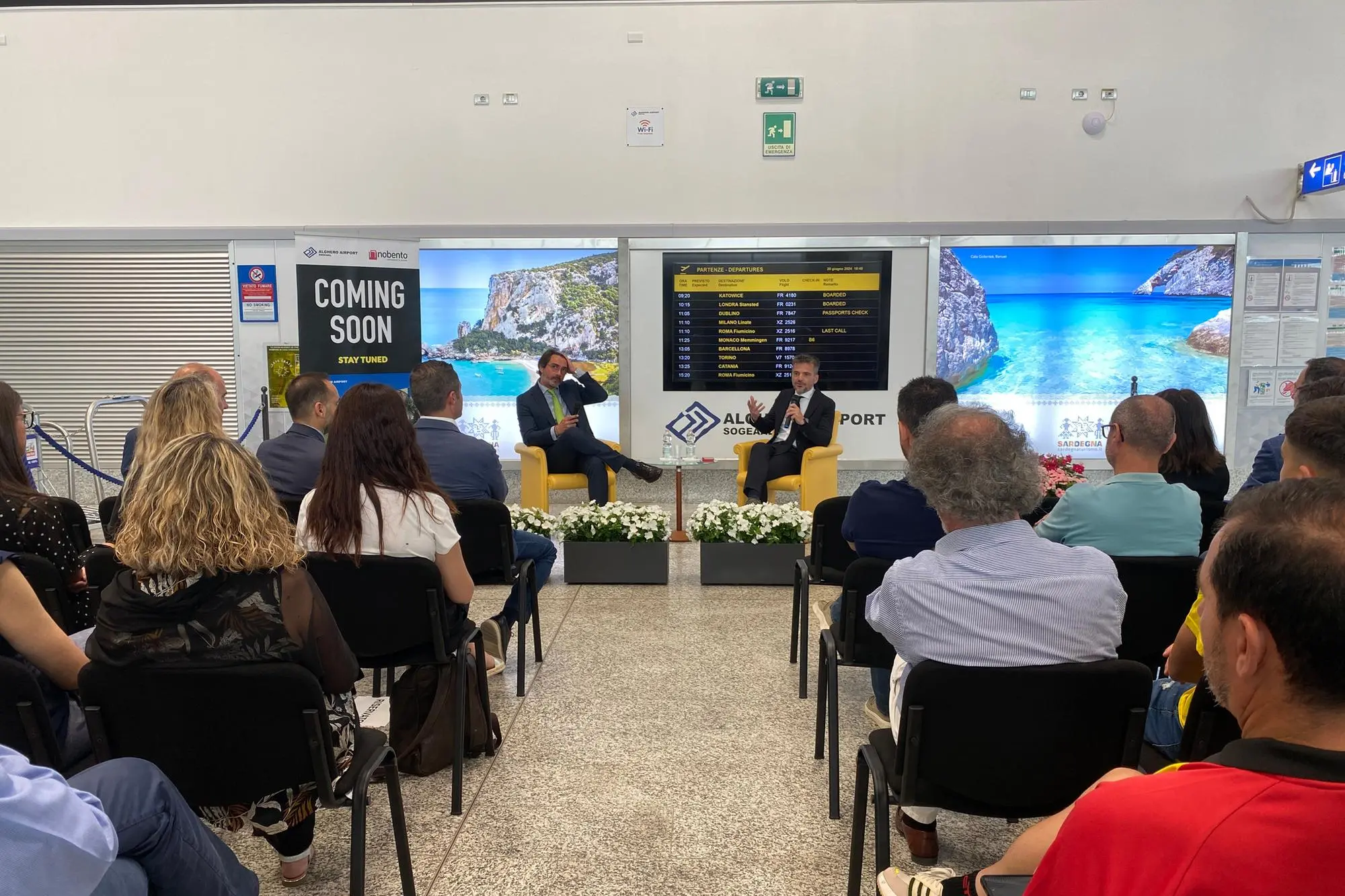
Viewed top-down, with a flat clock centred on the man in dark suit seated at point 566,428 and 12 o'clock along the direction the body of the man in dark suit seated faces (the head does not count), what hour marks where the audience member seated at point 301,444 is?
The audience member seated is roughly at 2 o'clock from the man in dark suit seated.

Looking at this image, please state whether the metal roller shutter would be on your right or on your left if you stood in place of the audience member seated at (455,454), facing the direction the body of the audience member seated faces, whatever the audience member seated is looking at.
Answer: on your left

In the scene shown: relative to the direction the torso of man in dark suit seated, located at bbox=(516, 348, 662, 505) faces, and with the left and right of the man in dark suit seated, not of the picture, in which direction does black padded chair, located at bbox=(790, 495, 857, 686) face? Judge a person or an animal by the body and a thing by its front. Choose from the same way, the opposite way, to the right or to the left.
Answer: the opposite way

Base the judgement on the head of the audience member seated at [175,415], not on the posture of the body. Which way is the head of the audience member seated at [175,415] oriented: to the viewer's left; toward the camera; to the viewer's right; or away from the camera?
away from the camera

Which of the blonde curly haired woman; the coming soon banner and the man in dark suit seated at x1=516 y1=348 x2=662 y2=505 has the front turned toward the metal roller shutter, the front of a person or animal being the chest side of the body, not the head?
the blonde curly haired woman

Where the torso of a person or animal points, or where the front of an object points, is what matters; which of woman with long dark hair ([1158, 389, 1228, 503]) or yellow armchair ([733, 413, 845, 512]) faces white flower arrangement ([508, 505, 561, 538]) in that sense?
the yellow armchair

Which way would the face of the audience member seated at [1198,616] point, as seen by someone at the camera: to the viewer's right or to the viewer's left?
to the viewer's left

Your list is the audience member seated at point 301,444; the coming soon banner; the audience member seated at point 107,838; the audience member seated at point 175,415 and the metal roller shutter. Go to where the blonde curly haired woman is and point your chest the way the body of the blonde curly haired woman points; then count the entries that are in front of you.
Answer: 4

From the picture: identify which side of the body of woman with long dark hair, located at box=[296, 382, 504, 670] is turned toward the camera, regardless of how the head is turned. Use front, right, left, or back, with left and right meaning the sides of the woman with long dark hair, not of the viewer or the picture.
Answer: back

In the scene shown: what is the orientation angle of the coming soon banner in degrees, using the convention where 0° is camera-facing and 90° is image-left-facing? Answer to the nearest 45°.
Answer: approximately 0°

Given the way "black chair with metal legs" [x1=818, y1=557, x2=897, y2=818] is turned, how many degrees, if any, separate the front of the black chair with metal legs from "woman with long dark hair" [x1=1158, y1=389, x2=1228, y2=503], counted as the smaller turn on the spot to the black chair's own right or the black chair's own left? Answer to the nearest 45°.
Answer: approximately 45° to the black chair's own right

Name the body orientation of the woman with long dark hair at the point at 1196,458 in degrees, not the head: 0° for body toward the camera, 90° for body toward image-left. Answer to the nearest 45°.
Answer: approximately 180°

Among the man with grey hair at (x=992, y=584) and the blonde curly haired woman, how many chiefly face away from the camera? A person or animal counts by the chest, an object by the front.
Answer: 2

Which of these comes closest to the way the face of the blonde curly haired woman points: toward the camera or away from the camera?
away from the camera

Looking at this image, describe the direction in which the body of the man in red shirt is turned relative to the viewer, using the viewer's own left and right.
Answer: facing away from the viewer and to the left of the viewer

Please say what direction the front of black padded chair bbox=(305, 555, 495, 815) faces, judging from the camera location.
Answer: facing away from the viewer and to the right of the viewer

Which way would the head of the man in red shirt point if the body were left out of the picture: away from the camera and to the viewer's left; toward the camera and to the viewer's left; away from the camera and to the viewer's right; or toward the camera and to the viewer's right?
away from the camera and to the viewer's left
